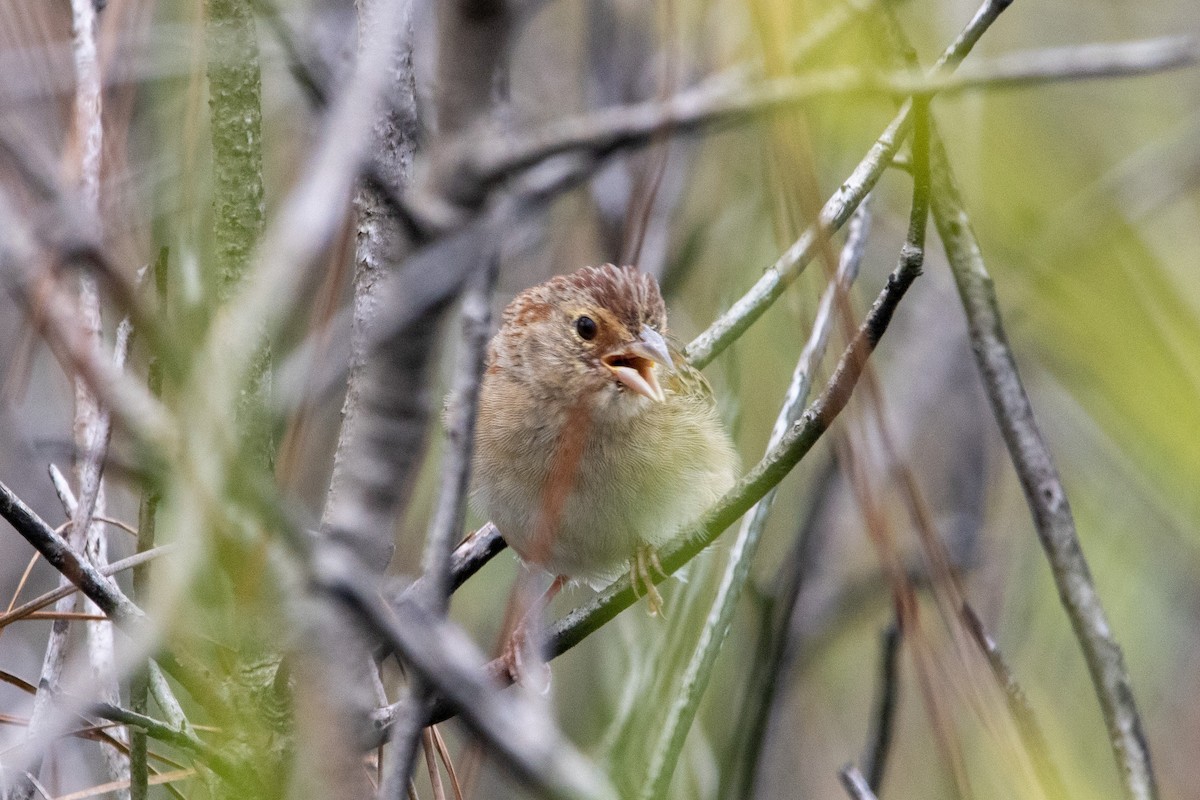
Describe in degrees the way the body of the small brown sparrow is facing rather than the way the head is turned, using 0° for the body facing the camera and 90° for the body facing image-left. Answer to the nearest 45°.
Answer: approximately 0°

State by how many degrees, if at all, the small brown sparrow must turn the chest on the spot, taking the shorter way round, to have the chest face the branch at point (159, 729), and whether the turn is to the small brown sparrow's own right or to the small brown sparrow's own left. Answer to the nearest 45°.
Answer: approximately 45° to the small brown sparrow's own right

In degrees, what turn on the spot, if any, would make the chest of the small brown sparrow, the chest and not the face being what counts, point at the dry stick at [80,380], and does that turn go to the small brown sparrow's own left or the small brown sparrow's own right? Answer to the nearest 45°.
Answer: approximately 45° to the small brown sparrow's own right
